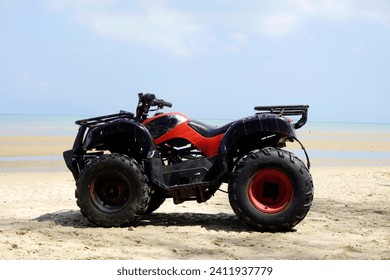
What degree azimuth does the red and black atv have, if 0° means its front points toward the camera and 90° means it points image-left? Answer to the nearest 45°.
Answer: approximately 90°
